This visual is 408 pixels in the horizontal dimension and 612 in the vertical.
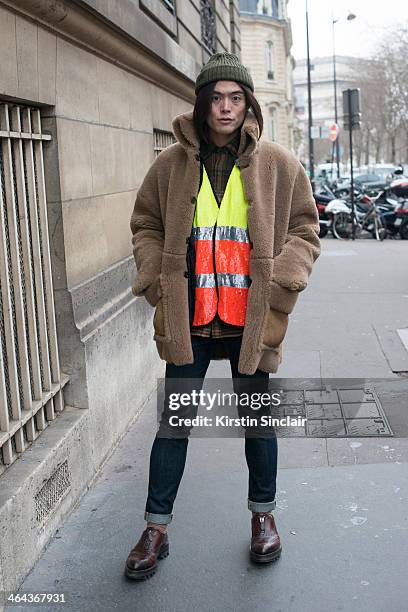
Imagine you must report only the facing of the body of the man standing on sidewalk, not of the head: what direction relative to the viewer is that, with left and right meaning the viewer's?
facing the viewer
